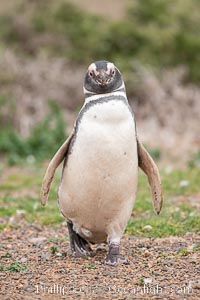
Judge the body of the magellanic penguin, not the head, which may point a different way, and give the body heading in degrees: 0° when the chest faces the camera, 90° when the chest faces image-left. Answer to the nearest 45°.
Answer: approximately 0°
